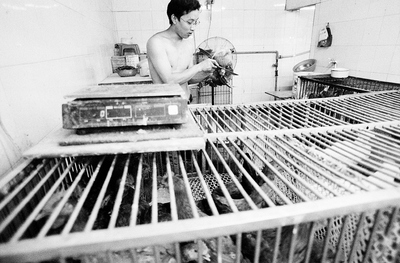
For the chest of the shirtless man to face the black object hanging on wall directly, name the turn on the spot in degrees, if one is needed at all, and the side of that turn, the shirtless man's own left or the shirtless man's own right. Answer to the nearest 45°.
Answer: approximately 90° to the shirtless man's own left

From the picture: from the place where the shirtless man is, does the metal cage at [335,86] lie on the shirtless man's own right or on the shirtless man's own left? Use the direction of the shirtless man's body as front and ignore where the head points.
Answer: on the shirtless man's own left

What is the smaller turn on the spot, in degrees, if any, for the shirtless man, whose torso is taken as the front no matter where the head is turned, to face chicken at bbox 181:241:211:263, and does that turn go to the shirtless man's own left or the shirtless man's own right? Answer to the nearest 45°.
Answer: approximately 45° to the shirtless man's own right

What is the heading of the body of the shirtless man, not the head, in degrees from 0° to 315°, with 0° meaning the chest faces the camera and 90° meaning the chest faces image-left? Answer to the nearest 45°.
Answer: approximately 315°

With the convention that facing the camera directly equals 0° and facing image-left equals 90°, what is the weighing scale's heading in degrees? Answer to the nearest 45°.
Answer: approximately 0°

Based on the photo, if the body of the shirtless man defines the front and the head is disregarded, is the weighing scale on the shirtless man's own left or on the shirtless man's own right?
on the shirtless man's own right
